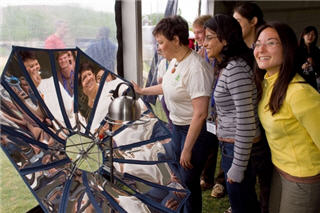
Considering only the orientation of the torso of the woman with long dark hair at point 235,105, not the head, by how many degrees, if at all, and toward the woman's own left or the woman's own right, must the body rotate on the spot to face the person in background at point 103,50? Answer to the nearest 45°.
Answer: approximately 45° to the woman's own right

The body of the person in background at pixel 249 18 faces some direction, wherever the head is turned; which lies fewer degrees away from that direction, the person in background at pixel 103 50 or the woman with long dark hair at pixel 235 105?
the person in background

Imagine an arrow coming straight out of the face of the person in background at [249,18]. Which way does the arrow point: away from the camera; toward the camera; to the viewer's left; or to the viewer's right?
to the viewer's left

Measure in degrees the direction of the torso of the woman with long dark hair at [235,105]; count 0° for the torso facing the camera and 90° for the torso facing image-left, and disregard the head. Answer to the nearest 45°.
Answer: approximately 90°

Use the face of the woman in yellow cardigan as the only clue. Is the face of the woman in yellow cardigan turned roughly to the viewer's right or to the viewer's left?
to the viewer's left

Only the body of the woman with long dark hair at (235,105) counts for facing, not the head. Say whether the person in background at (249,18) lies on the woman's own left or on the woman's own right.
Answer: on the woman's own right
